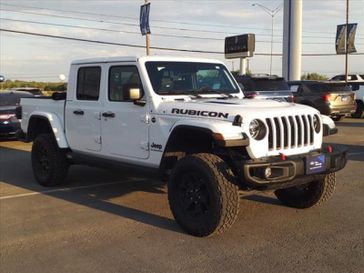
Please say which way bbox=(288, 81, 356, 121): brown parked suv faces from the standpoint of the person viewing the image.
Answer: facing away from the viewer and to the left of the viewer

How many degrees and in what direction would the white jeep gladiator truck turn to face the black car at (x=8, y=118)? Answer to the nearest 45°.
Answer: approximately 180°

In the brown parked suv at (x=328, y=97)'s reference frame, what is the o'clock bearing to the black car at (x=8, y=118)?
the black car at (x=8, y=118) is roughly at 9 o'clock from the brown parked suv at (x=328, y=97).

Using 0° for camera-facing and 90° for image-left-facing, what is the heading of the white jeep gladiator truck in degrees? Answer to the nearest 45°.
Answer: approximately 315°

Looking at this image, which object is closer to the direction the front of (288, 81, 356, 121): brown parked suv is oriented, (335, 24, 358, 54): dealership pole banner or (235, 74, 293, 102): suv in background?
the dealership pole banner

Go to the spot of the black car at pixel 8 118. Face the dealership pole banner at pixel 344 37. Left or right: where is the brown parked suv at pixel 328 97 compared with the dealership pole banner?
right

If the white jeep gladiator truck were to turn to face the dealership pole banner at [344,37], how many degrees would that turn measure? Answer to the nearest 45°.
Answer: approximately 135° to its left

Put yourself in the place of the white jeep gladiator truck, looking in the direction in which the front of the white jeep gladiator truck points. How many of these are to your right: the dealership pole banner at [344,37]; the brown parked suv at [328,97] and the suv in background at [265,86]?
0

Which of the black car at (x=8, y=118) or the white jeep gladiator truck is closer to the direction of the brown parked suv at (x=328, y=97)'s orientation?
the black car

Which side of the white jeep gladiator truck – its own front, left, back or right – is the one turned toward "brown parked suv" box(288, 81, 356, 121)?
left

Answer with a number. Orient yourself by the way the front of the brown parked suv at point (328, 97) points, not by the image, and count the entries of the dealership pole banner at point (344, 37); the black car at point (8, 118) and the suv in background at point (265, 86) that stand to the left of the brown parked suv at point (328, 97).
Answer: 2

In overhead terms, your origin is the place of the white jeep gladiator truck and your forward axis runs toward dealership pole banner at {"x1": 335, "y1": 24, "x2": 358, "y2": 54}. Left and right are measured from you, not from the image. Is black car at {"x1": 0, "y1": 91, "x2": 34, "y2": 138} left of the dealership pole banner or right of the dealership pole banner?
left

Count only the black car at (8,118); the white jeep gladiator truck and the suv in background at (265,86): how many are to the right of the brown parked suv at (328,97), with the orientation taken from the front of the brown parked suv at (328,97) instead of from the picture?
0

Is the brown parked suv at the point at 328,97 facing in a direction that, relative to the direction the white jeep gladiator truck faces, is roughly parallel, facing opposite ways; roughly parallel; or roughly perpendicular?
roughly parallel, facing opposite ways

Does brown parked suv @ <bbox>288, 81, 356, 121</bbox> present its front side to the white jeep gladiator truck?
no

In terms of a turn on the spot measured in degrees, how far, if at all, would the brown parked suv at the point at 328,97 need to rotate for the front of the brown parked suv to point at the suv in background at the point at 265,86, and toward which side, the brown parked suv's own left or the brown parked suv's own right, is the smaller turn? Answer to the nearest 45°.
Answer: approximately 90° to the brown parked suv's own left
